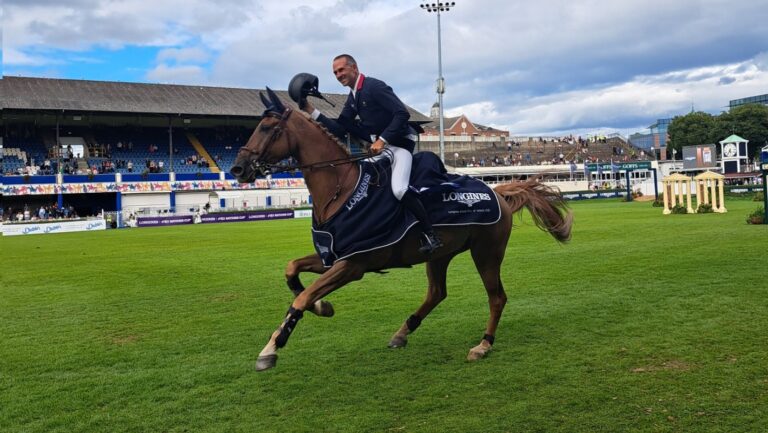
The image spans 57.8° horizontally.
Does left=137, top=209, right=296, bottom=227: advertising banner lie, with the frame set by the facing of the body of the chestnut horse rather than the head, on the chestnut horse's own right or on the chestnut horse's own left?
on the chestnut horse's own right

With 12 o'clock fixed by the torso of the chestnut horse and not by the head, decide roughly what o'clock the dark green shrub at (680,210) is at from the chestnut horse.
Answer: The dark green shrub is roughly at 4 o'clock from the chestnut horse.

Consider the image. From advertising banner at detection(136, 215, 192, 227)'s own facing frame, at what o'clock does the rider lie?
The rider is roughly at 12 o'clock from the advertising banner.

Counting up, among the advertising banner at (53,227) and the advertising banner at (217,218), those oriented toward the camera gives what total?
2

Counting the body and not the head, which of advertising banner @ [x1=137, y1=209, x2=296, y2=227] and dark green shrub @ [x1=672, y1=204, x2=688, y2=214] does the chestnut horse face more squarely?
the advertising banner

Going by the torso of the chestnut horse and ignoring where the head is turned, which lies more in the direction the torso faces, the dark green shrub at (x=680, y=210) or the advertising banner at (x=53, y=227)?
the advertising banner

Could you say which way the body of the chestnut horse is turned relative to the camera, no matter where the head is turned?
to the viewer's left

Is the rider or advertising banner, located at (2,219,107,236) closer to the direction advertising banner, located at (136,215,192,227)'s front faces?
the rider
